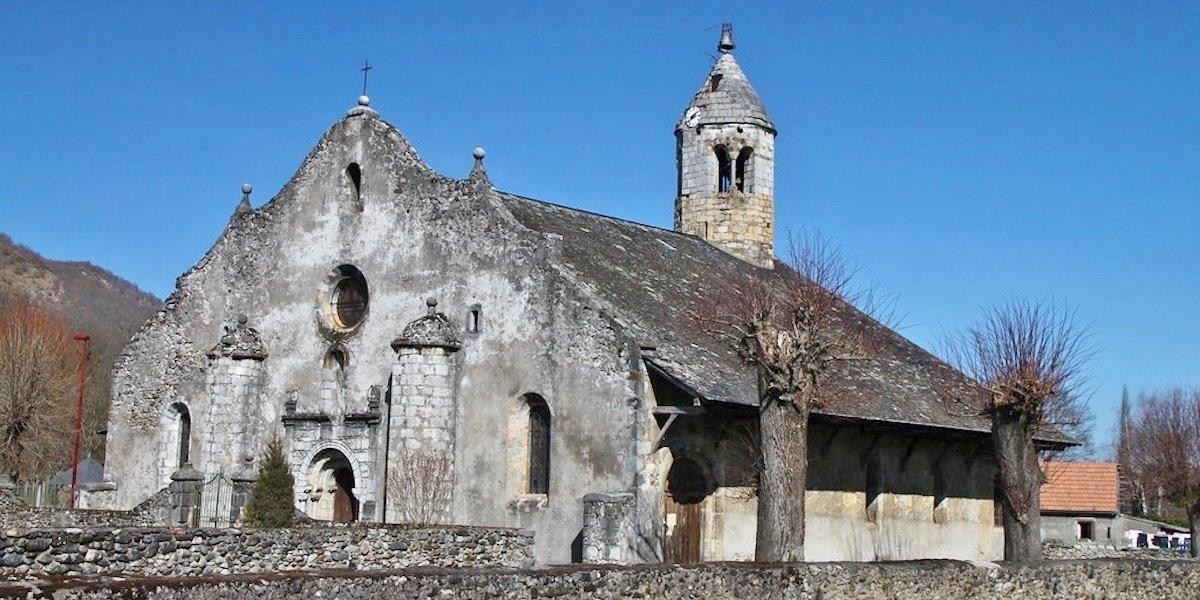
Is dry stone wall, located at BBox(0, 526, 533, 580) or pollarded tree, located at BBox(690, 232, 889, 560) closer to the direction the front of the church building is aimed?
the dry stone wall

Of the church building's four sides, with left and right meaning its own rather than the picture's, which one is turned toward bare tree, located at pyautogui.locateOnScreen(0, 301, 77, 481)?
right

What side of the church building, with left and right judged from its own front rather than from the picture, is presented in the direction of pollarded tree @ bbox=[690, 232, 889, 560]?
left

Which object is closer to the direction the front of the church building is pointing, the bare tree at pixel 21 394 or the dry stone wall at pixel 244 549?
the dry stone wall

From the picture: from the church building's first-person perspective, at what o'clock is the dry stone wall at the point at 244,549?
The dry stone wall is roughly at 11 o'clock from the church building.

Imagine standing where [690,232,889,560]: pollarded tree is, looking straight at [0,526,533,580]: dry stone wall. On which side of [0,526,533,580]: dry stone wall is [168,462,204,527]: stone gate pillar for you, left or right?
right

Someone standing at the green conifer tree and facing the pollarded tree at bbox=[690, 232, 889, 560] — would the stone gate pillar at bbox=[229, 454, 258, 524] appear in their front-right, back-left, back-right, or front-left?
back-left
